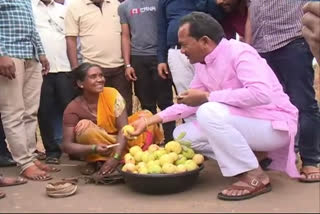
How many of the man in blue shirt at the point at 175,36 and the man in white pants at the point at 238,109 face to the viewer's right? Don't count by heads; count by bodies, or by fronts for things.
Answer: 0

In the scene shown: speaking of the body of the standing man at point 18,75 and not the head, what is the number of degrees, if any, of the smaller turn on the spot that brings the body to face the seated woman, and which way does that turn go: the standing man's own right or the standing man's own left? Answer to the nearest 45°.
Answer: approximately 45° to the standing man's own left

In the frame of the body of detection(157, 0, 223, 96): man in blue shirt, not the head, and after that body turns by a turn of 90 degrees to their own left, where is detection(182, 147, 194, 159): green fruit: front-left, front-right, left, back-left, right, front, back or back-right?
right

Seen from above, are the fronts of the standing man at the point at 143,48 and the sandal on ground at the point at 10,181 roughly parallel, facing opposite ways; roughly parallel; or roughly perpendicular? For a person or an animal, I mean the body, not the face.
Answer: roughly perpendicular

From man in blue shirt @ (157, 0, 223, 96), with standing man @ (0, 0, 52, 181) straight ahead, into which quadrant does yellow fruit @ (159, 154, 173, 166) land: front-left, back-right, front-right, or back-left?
front-left

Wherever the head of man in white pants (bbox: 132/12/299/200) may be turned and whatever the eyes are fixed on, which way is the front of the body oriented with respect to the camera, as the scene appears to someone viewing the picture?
to the viewer's left

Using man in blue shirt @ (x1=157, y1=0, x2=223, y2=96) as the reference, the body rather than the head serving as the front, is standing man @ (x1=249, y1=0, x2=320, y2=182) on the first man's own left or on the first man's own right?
on the first man's own left

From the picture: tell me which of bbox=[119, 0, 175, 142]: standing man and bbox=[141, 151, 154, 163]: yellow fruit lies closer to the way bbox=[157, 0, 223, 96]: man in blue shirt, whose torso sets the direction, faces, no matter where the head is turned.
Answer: the yellow fruit

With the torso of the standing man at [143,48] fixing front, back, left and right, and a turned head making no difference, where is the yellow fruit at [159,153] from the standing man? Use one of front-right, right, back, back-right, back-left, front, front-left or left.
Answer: front

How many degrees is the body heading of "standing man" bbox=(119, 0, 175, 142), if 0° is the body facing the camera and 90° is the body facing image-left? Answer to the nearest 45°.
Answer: approximately 0°

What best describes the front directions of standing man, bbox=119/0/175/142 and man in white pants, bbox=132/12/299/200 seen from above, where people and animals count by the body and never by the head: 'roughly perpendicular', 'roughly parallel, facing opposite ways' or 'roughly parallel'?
roughly perpendicular

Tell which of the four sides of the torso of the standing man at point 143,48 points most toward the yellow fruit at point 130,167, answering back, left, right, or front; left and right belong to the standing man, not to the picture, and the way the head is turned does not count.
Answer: front

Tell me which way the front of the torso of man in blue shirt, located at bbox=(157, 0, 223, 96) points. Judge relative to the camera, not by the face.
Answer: toward the camera
